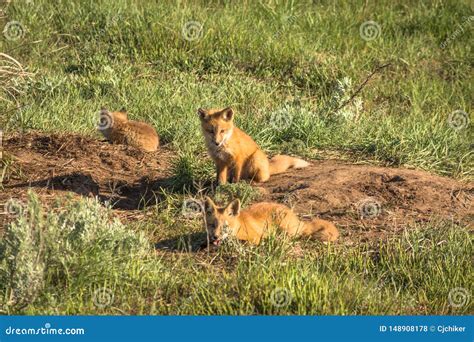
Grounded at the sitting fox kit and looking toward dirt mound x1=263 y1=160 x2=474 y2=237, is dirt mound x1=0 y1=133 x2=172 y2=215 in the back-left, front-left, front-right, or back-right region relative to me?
back-right

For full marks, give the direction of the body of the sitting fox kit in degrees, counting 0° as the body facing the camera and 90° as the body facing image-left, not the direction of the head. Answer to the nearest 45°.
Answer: approximately 45°

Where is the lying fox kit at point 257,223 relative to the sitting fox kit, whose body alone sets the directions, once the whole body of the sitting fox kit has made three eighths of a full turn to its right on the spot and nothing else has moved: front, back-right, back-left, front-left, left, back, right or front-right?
back

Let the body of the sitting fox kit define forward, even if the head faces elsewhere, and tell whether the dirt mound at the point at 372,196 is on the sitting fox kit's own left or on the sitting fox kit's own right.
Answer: on the sitting fox kit's own left

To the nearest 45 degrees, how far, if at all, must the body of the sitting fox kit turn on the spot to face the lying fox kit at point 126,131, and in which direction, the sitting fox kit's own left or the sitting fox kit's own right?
approximately 90° to the sitting fox kit's own right
